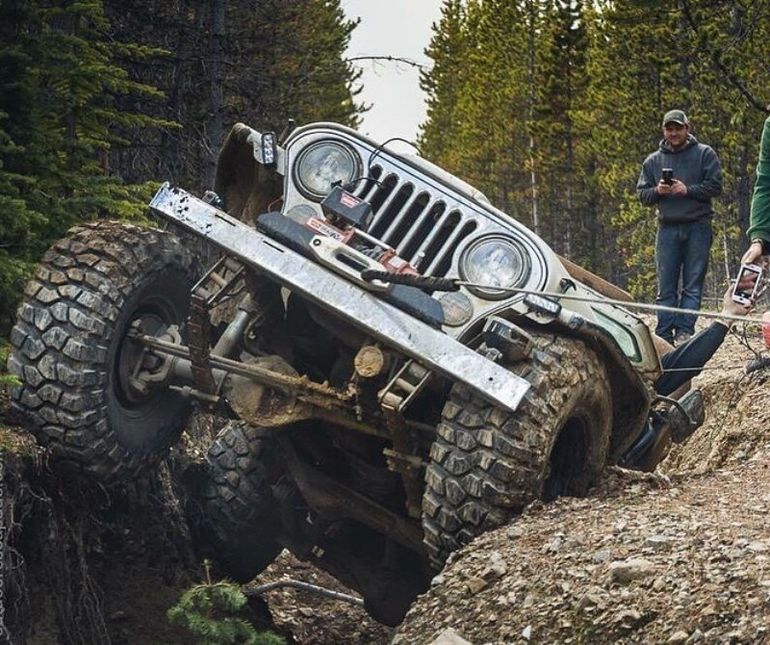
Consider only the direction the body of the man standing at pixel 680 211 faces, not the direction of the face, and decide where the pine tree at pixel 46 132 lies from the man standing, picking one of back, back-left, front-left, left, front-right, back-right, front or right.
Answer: front-right

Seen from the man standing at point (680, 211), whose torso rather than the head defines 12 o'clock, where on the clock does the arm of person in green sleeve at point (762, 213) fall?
the arm of person in green sleeve at point (762, 213) is roughly at 12 o'clock from the man standing at point (680, 211).

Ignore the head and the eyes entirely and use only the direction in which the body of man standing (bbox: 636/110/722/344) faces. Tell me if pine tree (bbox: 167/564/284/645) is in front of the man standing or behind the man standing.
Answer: in front

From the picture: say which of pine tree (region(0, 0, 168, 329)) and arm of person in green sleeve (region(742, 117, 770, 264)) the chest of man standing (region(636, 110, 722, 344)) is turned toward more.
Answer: the arm of person in green sleeve

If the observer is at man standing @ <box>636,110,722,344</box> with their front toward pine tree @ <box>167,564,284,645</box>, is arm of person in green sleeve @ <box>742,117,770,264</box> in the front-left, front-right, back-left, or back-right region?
front-left

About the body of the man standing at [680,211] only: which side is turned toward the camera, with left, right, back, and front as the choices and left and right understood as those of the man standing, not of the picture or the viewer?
front
